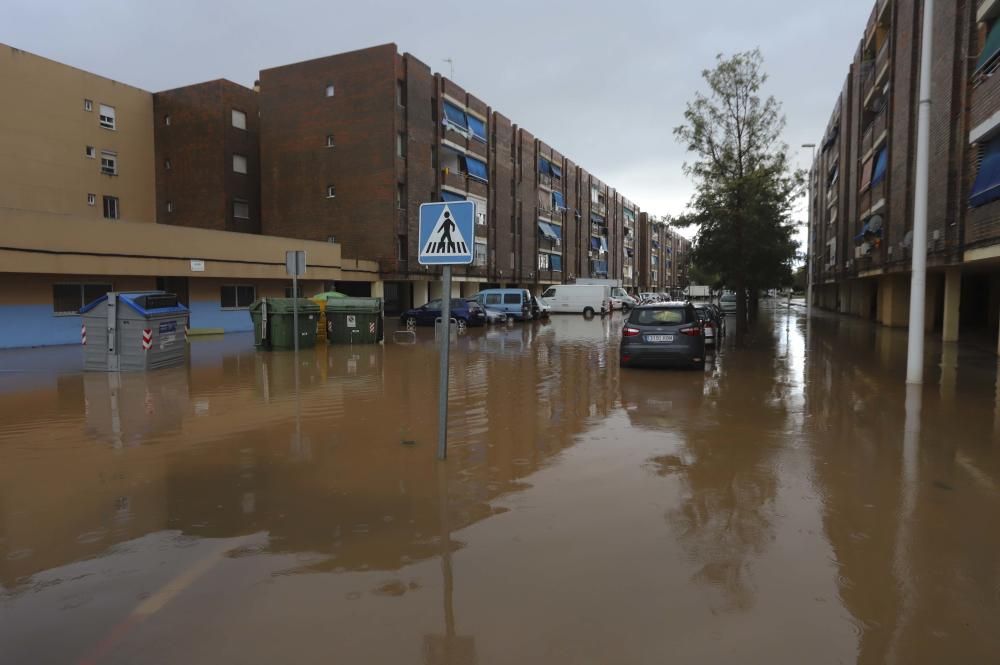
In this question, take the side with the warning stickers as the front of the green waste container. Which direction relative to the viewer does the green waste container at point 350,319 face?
toward the camera

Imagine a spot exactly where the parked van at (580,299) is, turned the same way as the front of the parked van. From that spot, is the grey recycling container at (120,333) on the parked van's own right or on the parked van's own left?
on the parked van's own left

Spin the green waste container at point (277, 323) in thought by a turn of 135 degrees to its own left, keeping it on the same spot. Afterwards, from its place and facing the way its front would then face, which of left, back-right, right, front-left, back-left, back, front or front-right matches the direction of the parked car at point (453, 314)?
front

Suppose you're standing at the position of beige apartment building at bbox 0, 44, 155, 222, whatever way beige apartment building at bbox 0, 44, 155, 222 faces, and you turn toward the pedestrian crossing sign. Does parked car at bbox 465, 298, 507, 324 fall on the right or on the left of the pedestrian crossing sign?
left

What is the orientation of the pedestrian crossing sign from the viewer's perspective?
toward the camera

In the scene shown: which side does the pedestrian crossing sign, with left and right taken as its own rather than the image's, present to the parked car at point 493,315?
back

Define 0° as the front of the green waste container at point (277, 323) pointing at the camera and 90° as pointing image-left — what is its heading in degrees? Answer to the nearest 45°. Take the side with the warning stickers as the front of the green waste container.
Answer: approximately 0°

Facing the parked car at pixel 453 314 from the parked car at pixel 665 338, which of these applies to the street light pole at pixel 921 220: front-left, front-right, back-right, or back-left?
back-right

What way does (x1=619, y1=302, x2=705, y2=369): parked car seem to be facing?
away from the camera

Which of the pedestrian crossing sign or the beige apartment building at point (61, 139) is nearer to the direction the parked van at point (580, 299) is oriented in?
the beige apartment building

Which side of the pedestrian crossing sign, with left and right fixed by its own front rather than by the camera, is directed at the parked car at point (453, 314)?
back

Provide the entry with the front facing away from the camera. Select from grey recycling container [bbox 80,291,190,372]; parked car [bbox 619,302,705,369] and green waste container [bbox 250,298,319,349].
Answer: the parked car

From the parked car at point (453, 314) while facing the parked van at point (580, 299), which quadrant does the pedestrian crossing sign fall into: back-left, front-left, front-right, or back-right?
back-right

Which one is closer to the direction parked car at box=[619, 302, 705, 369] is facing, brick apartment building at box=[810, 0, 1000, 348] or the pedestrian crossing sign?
the brick apartment building
